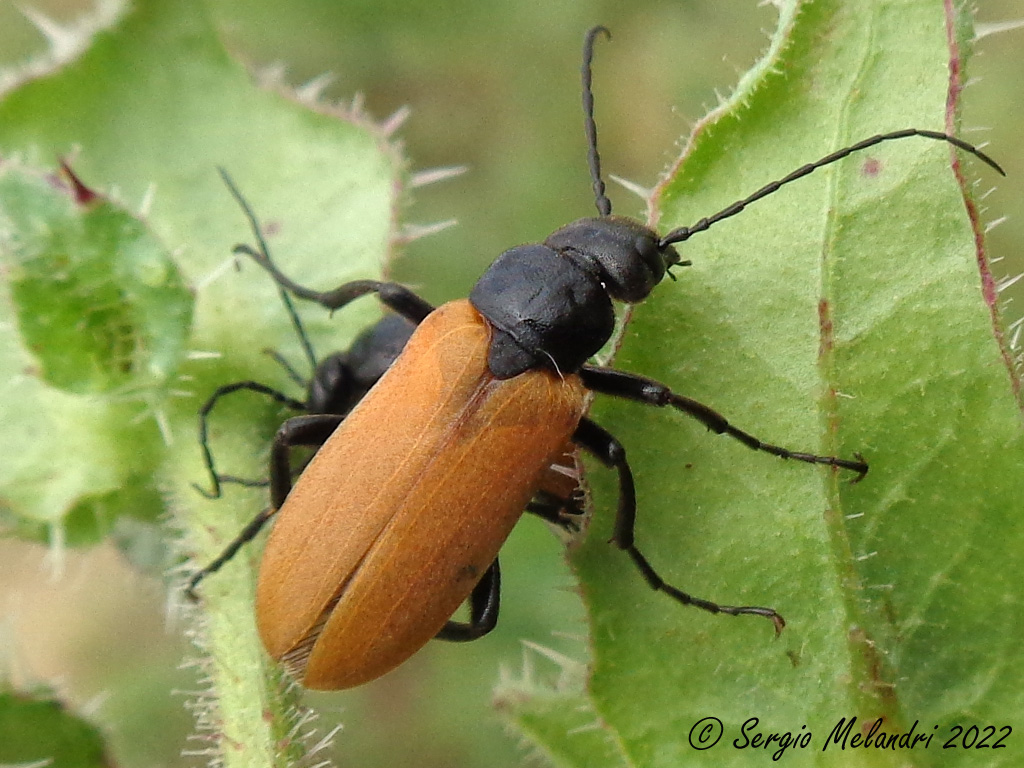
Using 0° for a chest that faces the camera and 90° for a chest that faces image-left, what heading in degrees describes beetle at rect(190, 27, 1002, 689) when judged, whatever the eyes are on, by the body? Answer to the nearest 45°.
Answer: approximately 225°

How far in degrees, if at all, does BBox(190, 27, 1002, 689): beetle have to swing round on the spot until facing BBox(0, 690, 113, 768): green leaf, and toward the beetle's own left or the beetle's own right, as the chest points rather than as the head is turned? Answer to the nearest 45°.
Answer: approximately 135° to the beetle's own left

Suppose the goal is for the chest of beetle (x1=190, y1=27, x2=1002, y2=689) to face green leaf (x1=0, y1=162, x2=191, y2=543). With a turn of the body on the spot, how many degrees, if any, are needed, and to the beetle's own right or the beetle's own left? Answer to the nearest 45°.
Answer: approximately 135° to the beetle's own left
